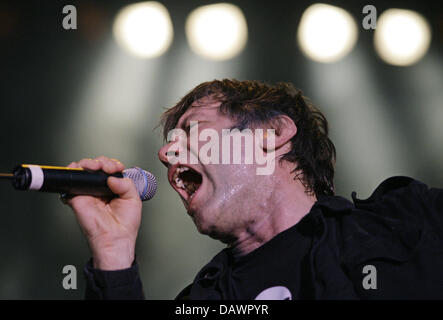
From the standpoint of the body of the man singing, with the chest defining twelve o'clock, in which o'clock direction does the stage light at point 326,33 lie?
The stage light is roughly at 5 o'clock from the man singing.

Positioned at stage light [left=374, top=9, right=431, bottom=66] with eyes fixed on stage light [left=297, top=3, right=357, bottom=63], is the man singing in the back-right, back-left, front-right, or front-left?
front-left

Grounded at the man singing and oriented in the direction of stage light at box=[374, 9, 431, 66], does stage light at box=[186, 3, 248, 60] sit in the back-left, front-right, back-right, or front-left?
front-left

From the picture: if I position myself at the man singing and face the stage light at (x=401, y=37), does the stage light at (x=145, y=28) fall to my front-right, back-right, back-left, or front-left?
front-left

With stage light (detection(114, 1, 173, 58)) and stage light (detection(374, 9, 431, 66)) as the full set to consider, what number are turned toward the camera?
2

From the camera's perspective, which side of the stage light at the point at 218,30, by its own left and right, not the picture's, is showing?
front

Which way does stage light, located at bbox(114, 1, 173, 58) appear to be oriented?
toward the camera

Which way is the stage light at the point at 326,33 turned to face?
toward the camera

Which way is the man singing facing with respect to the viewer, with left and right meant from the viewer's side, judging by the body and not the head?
facing the viewer and to the left of the viewer

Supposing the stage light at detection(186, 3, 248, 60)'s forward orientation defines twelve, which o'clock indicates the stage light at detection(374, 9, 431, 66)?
the stage light at detection(374, 9, 431, 66) is roughly at 9 o'clock from the stage light at detection(186, 3, 248, 60).

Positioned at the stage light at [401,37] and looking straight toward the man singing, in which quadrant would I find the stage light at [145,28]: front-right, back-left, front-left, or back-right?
front-right

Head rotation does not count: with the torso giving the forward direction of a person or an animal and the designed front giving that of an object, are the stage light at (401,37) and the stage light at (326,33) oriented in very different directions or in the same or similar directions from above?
same or similar directions

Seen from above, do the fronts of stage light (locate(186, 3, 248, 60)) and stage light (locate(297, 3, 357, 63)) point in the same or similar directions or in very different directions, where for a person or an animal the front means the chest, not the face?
same or similar directions

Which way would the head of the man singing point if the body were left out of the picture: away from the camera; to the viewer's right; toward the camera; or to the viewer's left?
to the viewer's left

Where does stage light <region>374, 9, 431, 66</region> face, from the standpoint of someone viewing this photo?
facing the viewer
